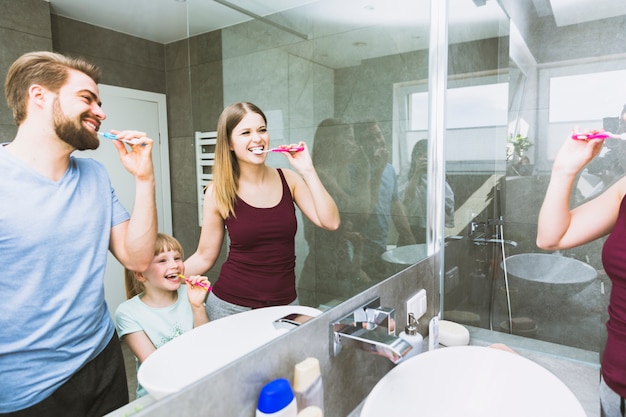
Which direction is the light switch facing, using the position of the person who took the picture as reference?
facing the viewer and to the right of the viewer

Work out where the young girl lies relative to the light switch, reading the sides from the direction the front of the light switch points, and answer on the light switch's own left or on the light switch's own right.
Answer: on the light switch's own right

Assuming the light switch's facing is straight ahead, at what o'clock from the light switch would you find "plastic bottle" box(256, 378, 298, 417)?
The plastic bottle is roughly at 2 o'clock from the light switch.

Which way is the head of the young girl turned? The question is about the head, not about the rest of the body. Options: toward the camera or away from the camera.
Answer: toward the camera

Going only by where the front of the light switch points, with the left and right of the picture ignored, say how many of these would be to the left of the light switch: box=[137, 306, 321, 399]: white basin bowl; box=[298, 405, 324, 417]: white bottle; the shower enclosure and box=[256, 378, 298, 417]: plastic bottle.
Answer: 1
